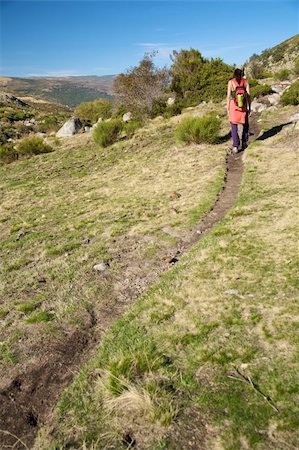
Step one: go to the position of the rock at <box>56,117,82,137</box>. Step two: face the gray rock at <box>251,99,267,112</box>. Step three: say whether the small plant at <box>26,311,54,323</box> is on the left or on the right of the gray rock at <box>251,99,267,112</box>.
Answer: right

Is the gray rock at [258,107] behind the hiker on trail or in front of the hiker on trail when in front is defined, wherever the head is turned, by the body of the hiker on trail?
in front

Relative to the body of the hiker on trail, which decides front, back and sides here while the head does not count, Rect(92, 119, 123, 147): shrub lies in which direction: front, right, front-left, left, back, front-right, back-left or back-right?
front-left

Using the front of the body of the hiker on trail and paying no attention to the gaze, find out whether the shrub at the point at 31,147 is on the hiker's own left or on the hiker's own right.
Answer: on the hiker's own left

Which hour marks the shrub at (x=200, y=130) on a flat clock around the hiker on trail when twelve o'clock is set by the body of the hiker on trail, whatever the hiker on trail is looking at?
The shrub is roughly at 11 o'clock from the hiker on trail.

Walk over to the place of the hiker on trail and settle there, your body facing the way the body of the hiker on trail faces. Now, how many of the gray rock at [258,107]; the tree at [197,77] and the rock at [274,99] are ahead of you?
3

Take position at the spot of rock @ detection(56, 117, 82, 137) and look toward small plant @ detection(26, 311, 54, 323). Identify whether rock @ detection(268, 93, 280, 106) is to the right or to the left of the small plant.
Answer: left

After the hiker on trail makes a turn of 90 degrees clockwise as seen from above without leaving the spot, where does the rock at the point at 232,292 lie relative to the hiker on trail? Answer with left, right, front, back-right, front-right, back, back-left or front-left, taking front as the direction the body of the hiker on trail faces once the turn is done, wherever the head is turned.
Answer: right

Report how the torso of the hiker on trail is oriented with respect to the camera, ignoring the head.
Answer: away from the camera

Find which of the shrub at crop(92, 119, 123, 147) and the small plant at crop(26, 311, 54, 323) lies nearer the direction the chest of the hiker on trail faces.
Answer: the shrub

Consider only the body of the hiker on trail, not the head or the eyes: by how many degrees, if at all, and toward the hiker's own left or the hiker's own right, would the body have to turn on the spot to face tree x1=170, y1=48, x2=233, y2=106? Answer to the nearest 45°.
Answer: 0° — they already face it

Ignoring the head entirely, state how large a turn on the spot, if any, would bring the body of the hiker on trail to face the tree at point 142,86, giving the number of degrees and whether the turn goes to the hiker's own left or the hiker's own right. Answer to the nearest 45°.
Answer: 0° — they already face it

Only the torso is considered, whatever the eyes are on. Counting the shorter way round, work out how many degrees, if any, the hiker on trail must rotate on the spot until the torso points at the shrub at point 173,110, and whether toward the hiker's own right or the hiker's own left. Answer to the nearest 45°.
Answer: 0° — they already face it

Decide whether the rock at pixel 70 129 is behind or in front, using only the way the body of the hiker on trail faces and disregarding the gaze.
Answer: in front

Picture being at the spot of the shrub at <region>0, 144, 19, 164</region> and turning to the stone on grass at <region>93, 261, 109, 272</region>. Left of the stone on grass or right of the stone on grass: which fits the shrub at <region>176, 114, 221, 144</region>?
left

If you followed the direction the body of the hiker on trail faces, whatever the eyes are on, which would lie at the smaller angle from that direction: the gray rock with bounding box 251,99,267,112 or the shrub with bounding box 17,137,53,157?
the gray rock
